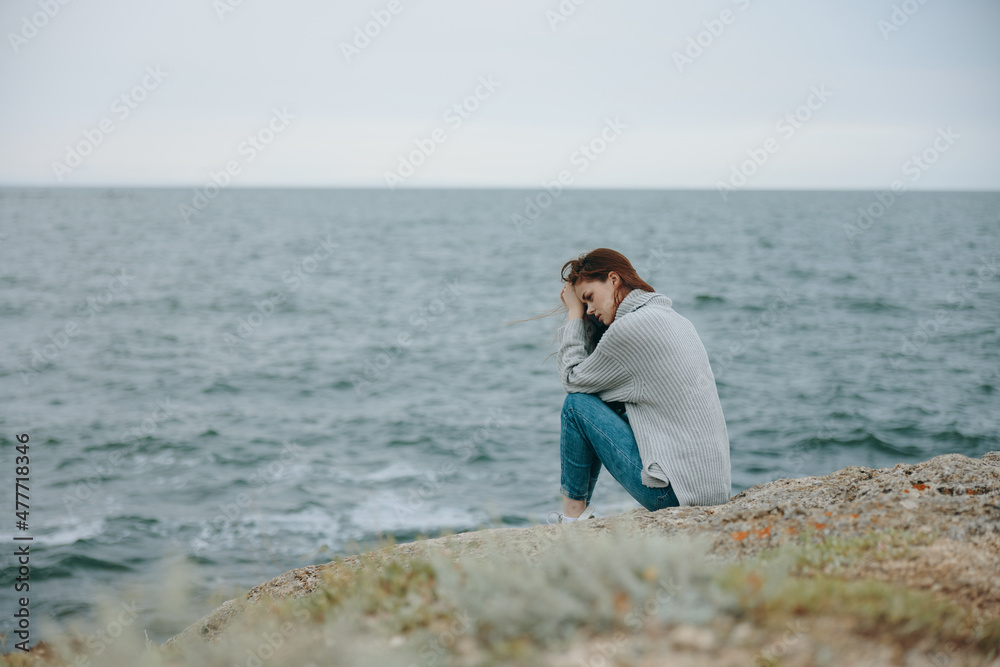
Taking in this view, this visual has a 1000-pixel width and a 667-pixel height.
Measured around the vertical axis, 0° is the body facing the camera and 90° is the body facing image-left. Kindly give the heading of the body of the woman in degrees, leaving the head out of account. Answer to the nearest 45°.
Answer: approximately 90°

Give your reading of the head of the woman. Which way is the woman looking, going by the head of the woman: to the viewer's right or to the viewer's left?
to the viewer's left
